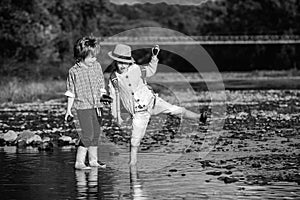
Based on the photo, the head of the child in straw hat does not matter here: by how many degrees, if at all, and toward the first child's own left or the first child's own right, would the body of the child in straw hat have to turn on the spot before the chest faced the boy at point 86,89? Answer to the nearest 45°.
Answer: approximately 90° to the first child's own right

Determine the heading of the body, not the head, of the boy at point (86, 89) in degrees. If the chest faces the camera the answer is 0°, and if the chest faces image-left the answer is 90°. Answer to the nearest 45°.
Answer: approximately 315°

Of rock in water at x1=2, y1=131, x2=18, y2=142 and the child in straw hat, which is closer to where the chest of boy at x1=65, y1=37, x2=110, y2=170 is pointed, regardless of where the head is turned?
the child in straw hat

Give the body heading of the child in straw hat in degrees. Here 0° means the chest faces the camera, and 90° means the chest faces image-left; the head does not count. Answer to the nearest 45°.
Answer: approximately 0°

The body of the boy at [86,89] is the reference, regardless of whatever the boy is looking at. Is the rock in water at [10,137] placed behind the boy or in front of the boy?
behind

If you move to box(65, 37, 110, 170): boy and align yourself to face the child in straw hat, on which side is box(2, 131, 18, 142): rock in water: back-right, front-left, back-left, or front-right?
back-left

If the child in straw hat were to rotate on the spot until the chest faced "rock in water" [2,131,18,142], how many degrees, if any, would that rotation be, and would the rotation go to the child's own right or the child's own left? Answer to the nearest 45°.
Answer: approximately 135° to the child's own right

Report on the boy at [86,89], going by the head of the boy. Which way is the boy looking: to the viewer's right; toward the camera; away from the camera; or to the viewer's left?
to the viewer's right
